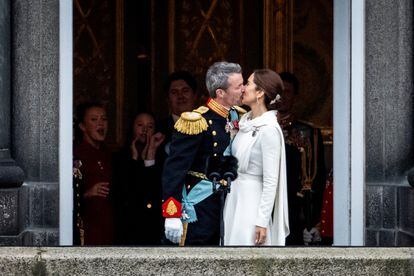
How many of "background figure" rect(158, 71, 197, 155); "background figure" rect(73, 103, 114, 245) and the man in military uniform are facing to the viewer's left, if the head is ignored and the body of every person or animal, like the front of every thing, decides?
0

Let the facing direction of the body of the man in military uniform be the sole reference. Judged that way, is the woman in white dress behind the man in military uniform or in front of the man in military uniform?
in front

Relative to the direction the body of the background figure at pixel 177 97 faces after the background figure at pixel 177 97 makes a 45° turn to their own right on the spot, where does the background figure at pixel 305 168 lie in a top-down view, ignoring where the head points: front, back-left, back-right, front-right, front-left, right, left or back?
back-left

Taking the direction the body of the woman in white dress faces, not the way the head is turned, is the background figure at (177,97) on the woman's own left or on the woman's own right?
on the woman's own right

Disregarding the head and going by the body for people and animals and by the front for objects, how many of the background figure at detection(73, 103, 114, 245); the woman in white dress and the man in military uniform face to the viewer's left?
1

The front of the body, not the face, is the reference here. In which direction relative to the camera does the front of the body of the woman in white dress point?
to the viewer's left

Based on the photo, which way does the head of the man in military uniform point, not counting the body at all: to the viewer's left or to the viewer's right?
to the viewer's right

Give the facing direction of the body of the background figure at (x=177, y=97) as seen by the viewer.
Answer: toward the camera

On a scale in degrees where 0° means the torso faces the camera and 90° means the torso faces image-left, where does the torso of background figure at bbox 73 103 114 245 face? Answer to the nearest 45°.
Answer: approximately 315°

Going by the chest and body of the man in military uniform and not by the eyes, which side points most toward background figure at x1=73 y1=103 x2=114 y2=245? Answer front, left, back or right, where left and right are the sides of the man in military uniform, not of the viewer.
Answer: back

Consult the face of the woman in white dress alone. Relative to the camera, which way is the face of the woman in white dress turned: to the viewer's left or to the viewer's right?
to the viewer's left
